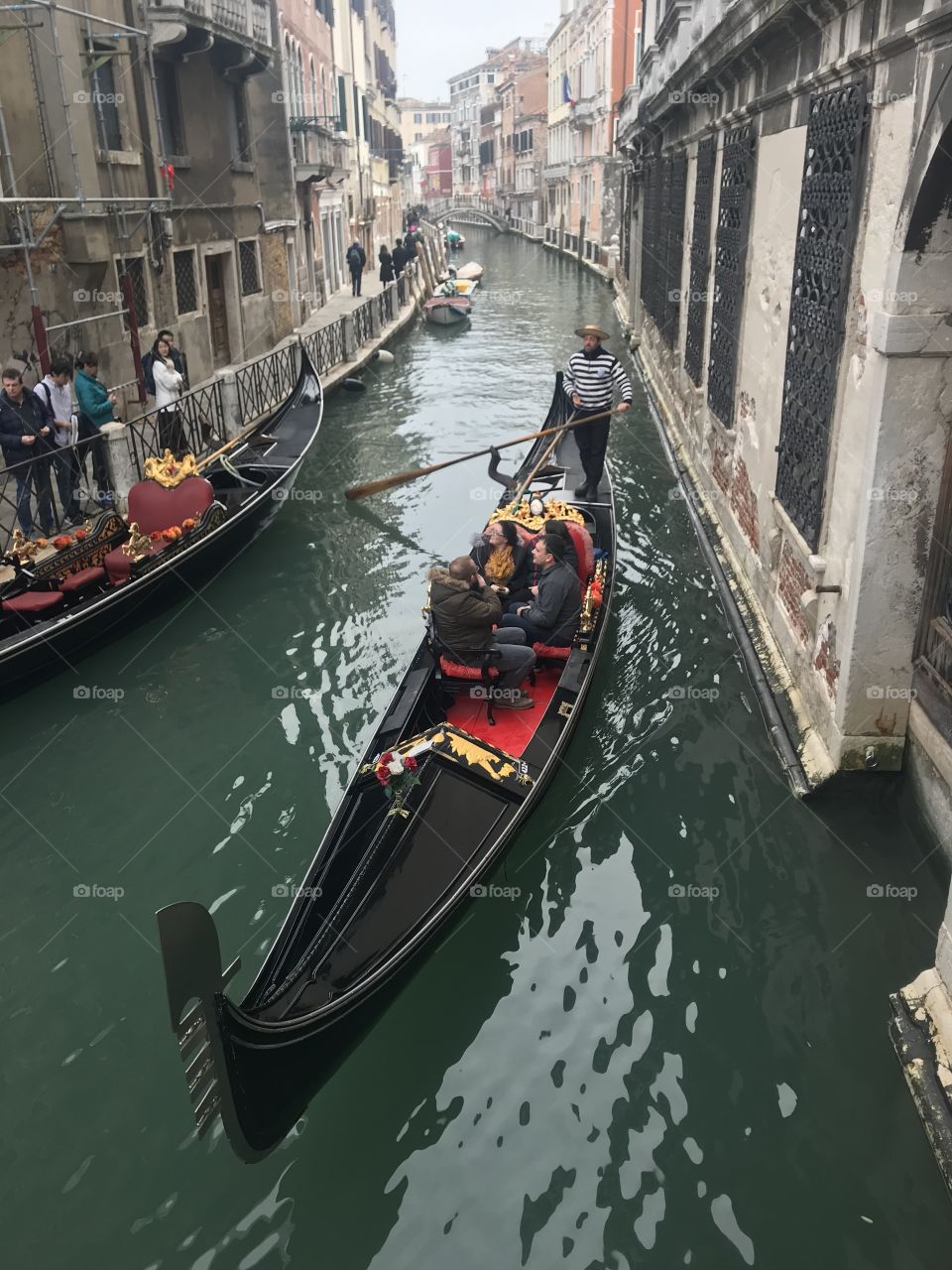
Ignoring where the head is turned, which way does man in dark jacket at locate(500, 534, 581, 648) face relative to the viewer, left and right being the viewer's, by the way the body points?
facing to the left of the viewer

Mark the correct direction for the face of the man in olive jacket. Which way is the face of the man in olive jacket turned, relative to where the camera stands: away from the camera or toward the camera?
away from the camera

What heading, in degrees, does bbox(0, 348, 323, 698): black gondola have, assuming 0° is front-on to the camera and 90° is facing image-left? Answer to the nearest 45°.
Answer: approximately 45°

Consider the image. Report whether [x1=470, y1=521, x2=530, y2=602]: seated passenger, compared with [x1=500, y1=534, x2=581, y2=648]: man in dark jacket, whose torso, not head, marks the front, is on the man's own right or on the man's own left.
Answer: on the man's own right

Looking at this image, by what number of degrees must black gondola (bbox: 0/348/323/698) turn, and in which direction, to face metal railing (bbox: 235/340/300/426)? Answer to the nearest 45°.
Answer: approximately 135° to its right

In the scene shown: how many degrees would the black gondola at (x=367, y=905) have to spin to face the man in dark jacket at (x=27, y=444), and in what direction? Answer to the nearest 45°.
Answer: approximately 90° to its right
